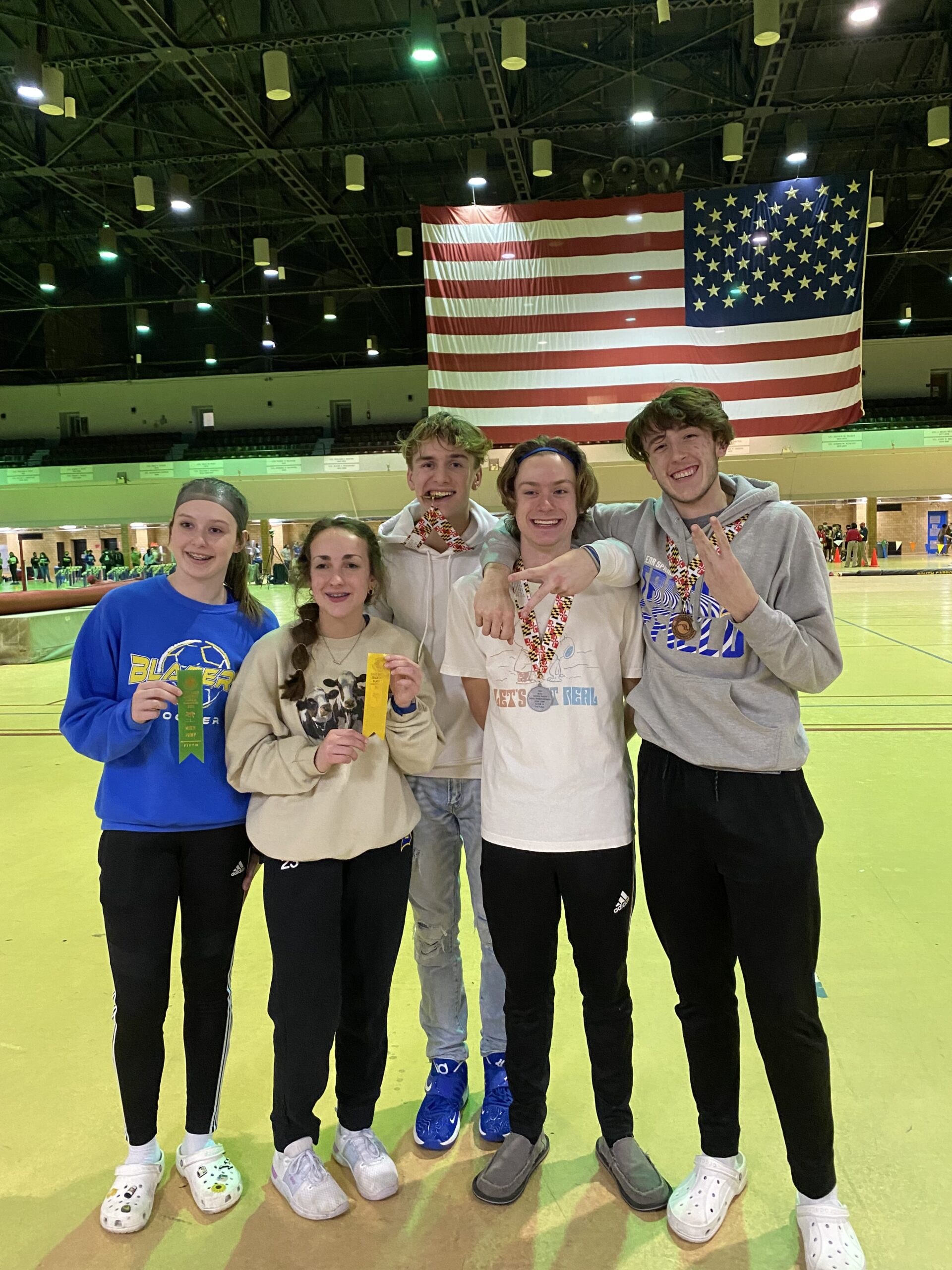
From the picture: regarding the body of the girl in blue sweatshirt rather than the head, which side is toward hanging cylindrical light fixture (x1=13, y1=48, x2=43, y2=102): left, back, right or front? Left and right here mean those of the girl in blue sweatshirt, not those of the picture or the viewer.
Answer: back

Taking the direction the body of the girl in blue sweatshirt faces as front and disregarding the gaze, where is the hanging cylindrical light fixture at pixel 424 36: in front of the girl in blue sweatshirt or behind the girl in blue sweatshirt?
behind

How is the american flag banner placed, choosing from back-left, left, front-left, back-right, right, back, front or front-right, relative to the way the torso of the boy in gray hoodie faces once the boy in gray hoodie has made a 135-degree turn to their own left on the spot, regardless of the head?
front-left

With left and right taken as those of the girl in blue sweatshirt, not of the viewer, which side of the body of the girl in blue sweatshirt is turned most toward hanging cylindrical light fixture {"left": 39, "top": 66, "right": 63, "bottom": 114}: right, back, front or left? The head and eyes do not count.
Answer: back

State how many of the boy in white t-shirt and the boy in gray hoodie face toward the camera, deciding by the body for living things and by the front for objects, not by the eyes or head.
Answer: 2

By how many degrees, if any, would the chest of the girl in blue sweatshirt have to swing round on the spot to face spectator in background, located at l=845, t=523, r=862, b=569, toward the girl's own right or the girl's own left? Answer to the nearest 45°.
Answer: approximately 135° to the girl's own left

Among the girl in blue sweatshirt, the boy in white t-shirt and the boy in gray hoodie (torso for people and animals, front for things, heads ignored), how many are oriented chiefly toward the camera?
3

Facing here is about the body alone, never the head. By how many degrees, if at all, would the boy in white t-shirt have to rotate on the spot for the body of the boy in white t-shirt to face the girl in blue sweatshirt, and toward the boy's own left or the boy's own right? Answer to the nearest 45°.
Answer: approximately 90° to the boy's own right

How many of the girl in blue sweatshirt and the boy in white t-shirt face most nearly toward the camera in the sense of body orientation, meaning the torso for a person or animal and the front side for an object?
2

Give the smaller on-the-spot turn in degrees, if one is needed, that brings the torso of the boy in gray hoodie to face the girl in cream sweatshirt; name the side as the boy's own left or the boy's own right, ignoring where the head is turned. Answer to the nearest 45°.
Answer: approximately 90° to the boy's own right

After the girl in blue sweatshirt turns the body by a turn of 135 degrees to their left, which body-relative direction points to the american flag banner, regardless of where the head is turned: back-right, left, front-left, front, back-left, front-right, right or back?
front

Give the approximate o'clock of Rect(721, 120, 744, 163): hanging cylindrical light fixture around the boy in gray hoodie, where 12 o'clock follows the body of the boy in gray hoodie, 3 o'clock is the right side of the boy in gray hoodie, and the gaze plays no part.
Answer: The hanging cylindrical light fixture is roughly at 6 o'clock from the boy in gray hoodie.

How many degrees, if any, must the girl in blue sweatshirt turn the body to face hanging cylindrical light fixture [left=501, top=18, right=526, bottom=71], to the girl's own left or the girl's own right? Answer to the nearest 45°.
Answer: approximately 135° to the girl's own left
